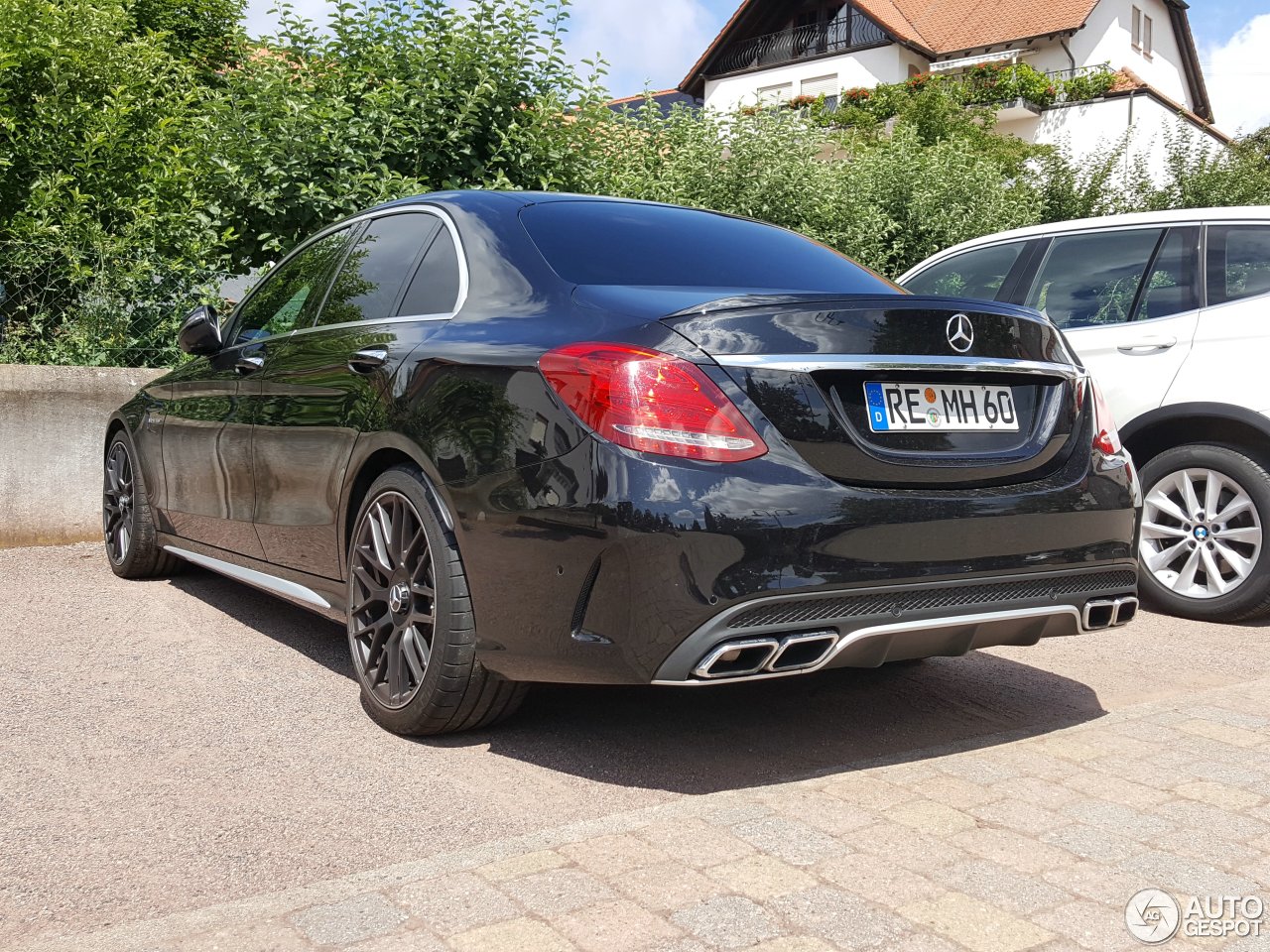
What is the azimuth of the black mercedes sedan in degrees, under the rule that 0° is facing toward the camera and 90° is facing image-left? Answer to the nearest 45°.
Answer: approximately 135°

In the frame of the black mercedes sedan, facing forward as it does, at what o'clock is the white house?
The white house is roughly at 2 o'clock from the black mercedes sedan.

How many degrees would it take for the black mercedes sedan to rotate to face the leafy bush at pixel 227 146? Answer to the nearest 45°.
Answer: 0° — it already faces it

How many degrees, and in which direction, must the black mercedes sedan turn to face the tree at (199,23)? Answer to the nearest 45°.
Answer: approximately 45° to its right

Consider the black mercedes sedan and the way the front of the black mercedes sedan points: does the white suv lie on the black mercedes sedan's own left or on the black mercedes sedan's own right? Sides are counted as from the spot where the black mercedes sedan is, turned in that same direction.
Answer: on the black mercedes sedan's own right

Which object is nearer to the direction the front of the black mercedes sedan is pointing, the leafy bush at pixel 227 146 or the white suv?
the leafy bush

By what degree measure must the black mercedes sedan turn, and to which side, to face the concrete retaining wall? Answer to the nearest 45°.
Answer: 0° — it already faces it

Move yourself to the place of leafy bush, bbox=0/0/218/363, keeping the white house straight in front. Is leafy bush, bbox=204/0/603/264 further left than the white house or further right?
right

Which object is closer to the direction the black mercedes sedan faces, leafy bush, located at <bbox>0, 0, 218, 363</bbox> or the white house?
the leafy bush

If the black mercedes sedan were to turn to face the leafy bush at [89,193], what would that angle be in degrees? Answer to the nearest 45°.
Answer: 0° — it already faces it

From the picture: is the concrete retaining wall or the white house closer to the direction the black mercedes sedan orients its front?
the concrete retaining wall
